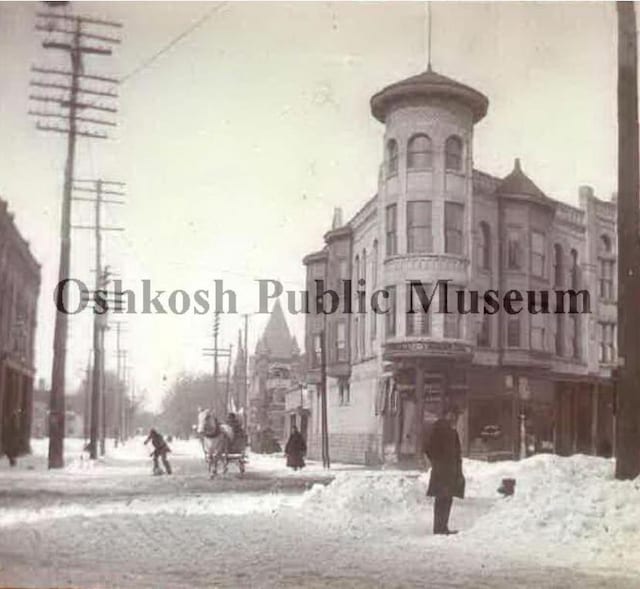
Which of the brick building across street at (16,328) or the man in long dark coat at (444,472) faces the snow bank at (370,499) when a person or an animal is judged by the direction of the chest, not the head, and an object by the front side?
the brick building across street

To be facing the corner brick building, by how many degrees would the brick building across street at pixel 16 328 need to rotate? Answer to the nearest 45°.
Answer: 0° — it already faces it

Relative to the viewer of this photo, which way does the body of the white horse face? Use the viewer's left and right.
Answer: facing the viewer and to the left of the viewer

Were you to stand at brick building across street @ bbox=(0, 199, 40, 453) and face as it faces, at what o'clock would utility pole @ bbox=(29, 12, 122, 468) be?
The utility pole is roughly at 1 o'clock from the brick building across street.

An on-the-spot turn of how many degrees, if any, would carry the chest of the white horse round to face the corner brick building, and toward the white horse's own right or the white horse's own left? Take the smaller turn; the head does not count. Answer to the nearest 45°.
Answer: approximately 90° to the white horse's own left

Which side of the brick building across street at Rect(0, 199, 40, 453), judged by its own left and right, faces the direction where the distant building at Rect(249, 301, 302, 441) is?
left
